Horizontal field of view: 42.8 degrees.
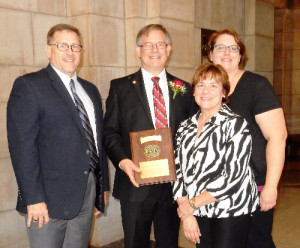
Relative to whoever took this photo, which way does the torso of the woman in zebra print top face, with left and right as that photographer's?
facing the viewer and to the left of the viewer

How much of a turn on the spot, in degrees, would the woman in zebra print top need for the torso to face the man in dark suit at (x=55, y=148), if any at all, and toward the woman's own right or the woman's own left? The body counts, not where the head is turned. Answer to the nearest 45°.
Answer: approximately 45° to the woman's own right

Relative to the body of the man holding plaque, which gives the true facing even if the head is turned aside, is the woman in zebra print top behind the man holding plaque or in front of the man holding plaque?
in front

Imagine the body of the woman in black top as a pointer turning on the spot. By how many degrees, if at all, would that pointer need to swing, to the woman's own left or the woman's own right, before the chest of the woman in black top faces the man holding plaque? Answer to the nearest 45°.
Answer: approximately 45° to the woman's own right

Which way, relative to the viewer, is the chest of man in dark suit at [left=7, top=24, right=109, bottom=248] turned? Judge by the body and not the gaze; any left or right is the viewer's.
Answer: facing the viewer and to the right of the viewer

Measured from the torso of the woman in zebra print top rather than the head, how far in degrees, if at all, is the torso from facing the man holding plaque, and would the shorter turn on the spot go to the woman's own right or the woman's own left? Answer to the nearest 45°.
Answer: approximately 90° to the woman's own right

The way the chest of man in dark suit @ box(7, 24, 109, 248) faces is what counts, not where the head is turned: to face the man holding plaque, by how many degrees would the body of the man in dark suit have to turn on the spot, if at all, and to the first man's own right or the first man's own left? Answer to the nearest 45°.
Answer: approximately 45° to the first man's own left

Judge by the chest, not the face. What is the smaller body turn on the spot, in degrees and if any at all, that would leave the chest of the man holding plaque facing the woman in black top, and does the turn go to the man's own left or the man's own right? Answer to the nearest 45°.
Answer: approximately 90° to the man's own left

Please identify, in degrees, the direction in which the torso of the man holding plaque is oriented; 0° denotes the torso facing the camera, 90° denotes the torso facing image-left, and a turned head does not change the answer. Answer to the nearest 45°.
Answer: approximately 0°
